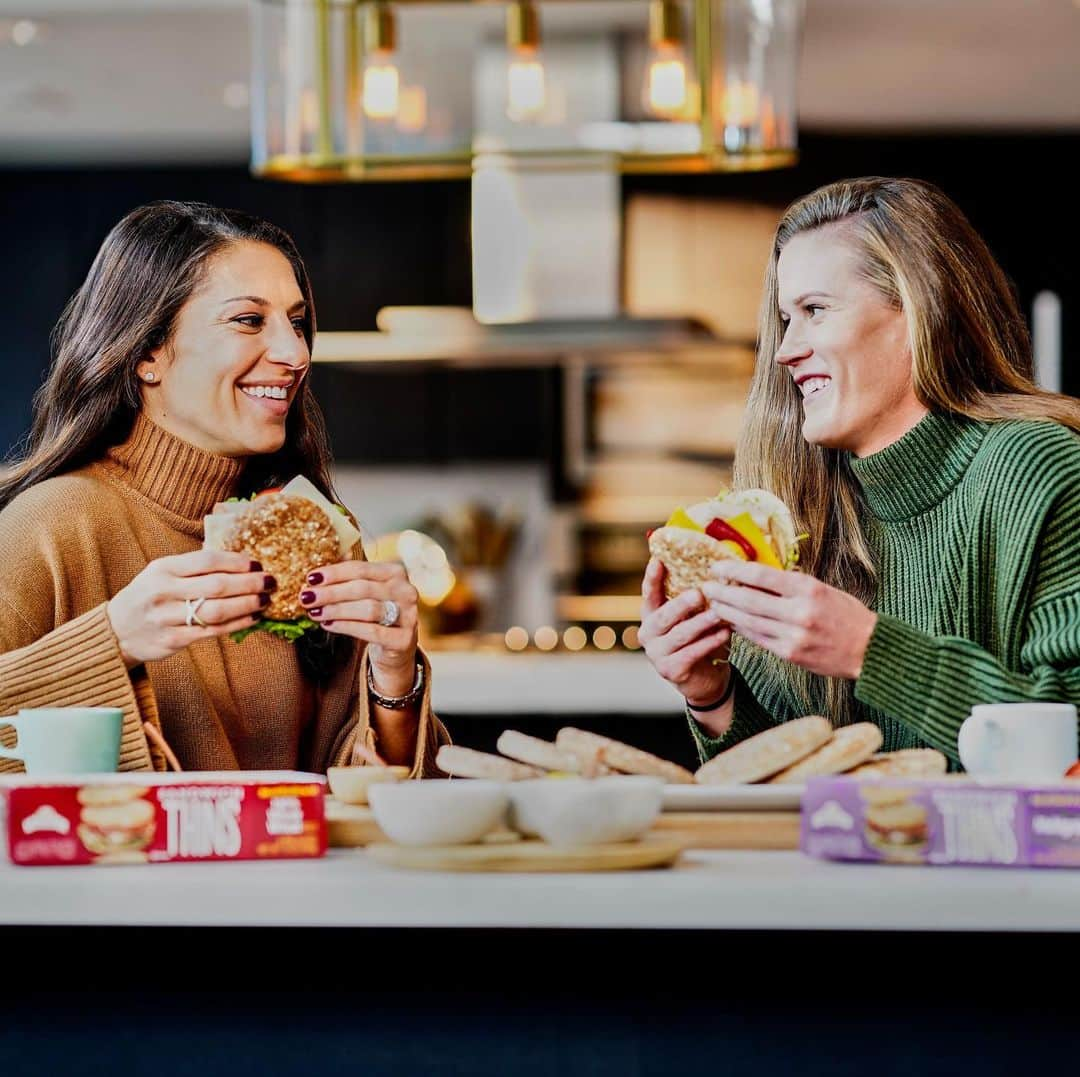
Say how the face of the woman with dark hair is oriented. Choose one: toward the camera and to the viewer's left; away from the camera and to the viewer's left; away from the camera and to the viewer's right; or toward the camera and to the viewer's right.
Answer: toward the camera and to the viewer's right

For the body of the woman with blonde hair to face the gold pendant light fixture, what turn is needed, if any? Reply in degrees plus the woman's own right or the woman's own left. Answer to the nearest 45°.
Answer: approximately 90° to the woman's own right

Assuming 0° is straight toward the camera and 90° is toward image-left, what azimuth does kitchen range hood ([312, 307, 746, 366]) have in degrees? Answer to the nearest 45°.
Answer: approximately 0°

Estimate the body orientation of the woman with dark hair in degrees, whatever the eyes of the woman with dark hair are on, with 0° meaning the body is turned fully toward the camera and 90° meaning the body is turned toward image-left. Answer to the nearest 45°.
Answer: approximately 315°

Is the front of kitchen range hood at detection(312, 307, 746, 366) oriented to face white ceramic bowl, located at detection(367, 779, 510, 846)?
yes

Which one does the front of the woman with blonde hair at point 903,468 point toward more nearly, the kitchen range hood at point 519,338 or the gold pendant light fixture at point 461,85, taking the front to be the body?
the gold pendant light fixture

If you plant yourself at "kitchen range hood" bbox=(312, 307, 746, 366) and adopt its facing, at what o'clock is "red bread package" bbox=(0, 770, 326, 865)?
The red bread package is roughly at 12 o'clock from the kitchen range hood.

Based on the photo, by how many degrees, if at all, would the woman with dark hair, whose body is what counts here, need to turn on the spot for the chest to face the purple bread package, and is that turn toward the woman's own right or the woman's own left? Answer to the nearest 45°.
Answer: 0° — they already face it

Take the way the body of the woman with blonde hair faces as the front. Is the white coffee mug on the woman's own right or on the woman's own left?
on the woman's own left
